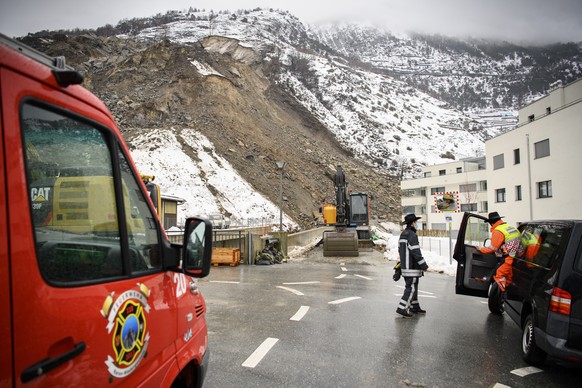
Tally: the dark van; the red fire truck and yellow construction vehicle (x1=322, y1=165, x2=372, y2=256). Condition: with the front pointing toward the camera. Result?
1

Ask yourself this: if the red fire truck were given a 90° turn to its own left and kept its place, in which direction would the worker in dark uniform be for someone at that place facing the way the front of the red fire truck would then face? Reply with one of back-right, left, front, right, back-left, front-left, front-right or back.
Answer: right

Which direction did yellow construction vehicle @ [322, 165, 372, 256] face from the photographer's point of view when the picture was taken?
facing the viewer

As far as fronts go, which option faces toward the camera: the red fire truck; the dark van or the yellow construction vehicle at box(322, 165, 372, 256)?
the yellow construction vehicle

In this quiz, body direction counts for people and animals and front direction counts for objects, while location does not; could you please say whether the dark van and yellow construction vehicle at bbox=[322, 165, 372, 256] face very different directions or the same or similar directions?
very different directions

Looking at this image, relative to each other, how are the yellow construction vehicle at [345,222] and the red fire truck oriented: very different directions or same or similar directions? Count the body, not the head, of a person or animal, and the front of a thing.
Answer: very different directions

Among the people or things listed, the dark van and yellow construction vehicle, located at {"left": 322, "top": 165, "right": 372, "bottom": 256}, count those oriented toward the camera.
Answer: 1

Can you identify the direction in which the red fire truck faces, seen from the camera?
facing away from the viewer and to the right of the viewer

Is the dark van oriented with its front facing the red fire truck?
no

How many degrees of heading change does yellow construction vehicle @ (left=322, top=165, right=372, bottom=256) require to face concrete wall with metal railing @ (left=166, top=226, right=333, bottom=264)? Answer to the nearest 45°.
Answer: approximately 45° to its right

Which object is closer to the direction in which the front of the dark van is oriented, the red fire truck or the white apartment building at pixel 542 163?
the white apartment building

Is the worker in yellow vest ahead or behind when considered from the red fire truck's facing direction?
ahead

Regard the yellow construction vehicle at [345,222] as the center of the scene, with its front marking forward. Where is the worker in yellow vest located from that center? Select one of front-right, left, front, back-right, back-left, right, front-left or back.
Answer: front

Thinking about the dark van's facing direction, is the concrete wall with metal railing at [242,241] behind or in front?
in front

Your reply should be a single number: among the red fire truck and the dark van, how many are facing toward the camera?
0

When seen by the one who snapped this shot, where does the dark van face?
facing away from the viewer and to the left of the viewer

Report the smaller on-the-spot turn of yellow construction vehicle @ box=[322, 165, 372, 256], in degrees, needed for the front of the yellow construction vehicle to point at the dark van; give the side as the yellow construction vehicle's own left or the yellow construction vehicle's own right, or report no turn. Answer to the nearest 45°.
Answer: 0° — it already faces it

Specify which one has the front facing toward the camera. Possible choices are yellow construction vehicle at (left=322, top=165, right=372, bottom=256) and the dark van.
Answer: the yellow construction vehicle

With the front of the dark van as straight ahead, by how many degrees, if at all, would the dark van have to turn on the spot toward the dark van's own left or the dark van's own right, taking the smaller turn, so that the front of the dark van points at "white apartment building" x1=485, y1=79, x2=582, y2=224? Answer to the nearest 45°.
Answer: approximately 45° to the dark van's own right
